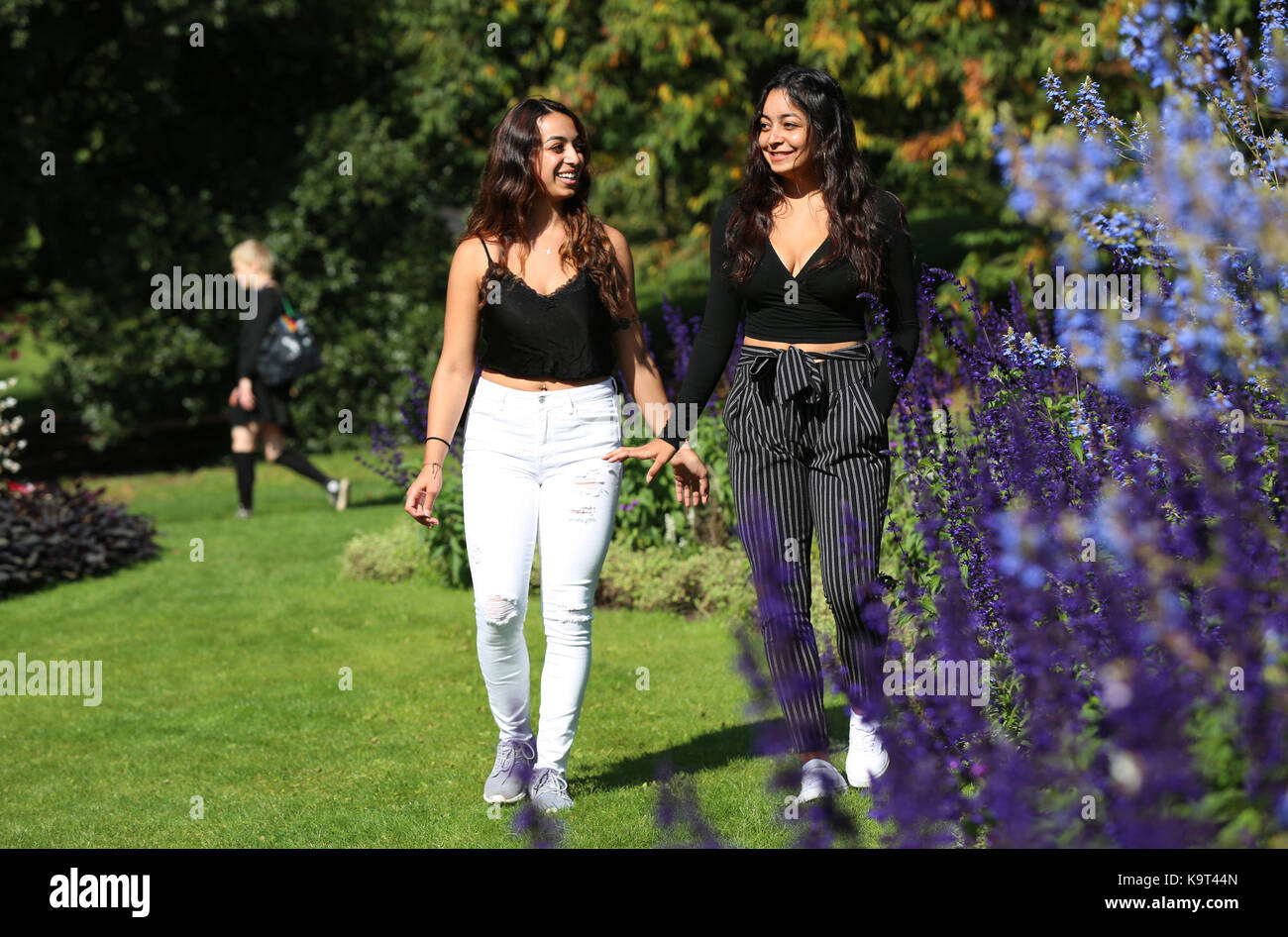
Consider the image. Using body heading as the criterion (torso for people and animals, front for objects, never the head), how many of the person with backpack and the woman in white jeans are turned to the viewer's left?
1

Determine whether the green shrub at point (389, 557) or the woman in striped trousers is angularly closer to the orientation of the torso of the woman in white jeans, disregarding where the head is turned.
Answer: the woman in striped trousers

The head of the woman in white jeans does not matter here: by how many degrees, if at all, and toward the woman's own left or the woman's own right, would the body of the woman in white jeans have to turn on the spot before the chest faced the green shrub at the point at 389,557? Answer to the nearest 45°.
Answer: approximately 180°

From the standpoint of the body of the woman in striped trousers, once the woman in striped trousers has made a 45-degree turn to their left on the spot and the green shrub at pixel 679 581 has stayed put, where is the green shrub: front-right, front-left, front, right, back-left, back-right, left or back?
back-left

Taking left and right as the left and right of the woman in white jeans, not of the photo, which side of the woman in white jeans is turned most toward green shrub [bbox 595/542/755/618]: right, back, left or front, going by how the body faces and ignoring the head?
back

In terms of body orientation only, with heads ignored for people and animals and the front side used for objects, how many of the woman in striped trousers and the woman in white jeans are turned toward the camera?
2

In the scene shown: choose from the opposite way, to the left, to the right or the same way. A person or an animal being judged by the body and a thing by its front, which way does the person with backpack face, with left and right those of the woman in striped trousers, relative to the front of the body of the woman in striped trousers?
to the right

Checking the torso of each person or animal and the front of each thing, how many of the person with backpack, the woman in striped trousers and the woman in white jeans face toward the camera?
2

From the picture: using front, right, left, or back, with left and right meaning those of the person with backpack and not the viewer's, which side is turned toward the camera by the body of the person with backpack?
left

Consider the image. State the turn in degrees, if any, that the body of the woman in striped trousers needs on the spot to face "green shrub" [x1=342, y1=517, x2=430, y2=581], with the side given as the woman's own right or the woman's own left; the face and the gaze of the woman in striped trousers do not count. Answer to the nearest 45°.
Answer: approximately 135° to the woman's own right
